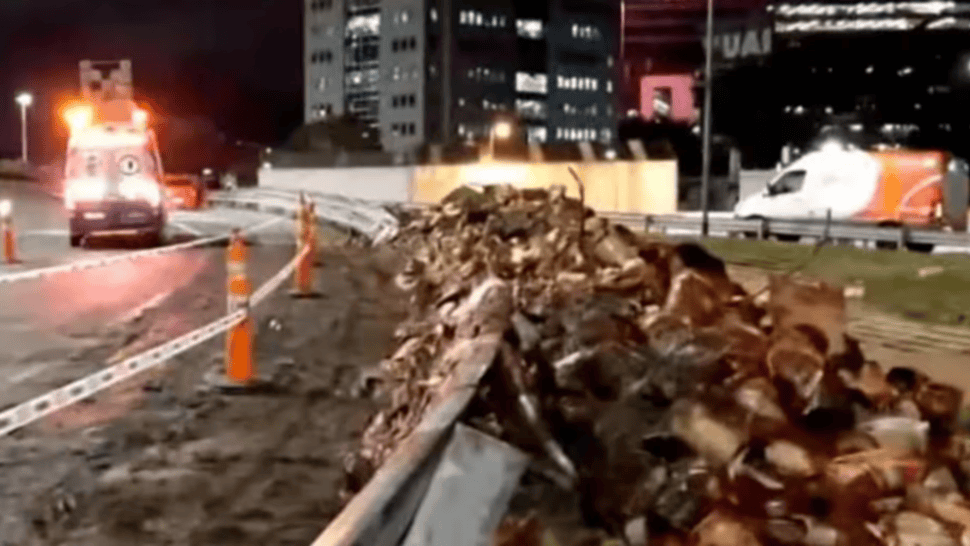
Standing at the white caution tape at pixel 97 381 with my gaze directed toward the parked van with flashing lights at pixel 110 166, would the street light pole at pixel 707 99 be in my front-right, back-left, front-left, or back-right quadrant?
front-right

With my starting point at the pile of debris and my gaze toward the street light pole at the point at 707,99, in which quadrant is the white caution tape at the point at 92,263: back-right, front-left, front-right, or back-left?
front-left
